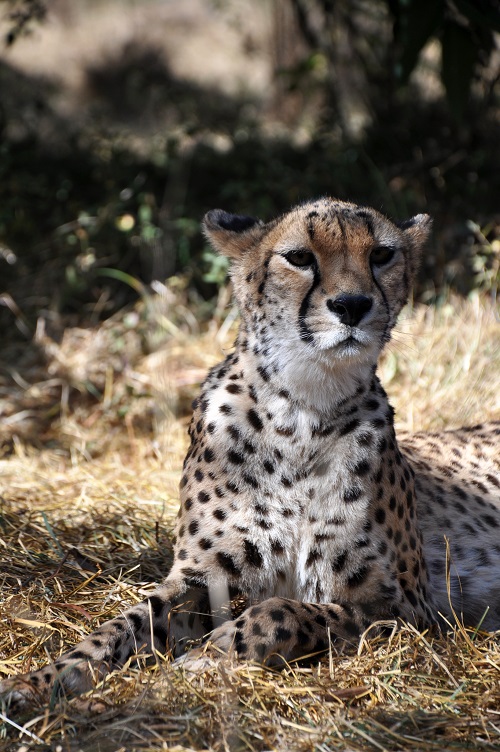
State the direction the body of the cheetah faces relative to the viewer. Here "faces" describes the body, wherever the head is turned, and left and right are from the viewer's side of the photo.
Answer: facing the viewer and to the left of the viewer
